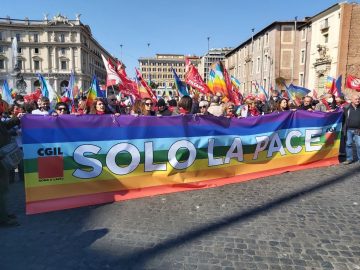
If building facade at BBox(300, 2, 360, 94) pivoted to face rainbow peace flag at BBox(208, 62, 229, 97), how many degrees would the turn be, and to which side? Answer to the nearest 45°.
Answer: approximately 45° to its left

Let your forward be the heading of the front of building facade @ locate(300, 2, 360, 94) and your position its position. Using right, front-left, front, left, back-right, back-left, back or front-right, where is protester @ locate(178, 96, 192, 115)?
front-left

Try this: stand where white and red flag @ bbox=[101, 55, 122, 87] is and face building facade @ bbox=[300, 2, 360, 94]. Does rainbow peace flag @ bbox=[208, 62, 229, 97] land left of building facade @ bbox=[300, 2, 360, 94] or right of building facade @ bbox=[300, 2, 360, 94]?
right

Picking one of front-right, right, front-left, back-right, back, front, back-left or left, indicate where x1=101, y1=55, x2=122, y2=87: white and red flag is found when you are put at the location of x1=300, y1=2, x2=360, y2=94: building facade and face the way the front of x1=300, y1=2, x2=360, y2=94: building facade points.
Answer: front-left

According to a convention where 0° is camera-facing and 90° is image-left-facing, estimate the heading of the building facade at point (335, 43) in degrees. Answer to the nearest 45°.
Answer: approximately 45°

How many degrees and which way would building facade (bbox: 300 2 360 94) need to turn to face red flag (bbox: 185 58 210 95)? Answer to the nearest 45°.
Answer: approximately 45° to its left
